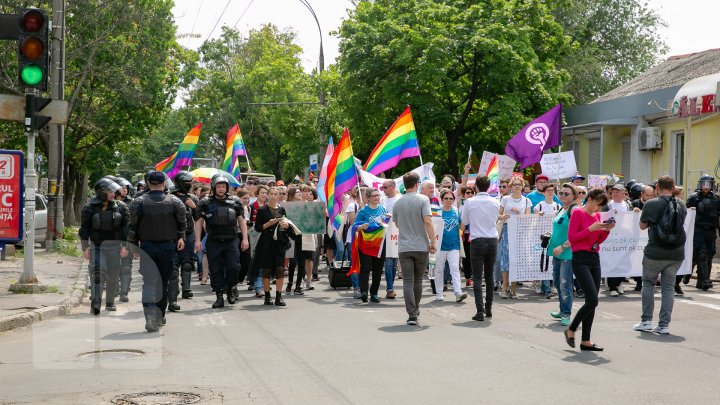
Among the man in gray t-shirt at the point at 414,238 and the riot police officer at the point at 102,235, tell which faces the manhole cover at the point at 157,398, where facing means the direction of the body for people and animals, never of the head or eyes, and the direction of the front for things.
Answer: the riot police officer

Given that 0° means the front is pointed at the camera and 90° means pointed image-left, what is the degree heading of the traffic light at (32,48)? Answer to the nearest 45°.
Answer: approximately 0°

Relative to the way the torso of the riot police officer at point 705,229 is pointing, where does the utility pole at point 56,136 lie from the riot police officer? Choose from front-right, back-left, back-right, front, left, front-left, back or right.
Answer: right
